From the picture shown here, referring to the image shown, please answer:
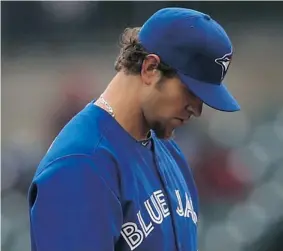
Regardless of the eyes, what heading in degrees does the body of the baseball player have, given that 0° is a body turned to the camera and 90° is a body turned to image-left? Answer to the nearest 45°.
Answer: approximately 315°
